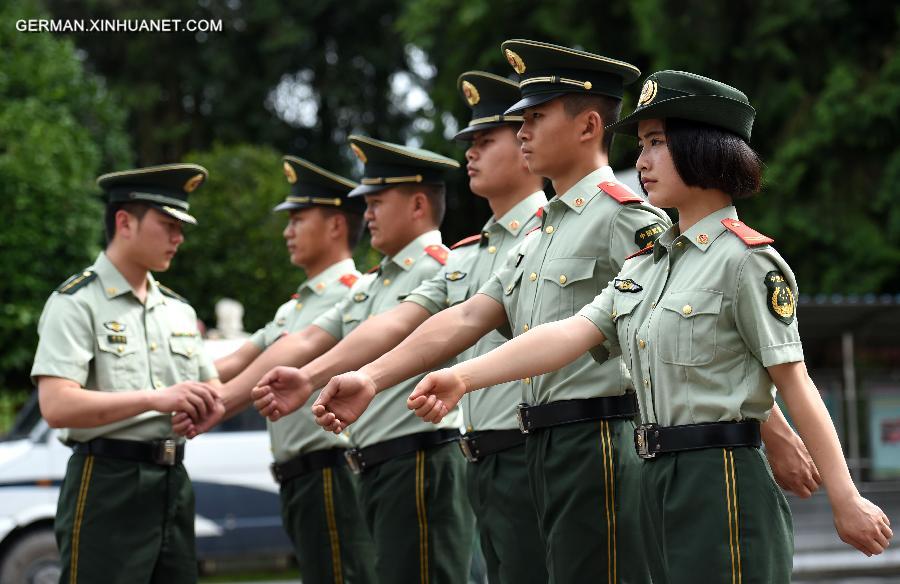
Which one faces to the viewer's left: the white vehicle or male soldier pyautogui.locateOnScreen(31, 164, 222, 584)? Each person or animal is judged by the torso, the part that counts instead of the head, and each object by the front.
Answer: the white vehicle

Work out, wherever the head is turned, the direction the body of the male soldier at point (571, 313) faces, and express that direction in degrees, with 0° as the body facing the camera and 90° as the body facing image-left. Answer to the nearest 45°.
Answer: approximately 45°

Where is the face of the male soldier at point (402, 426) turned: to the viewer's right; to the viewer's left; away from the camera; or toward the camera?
to the viewer's left

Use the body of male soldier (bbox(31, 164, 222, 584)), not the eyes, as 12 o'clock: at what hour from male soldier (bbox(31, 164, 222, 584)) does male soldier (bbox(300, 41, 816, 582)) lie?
male soldier (bbox(300, 41, 816, 582)) is roughly at 12 o'clock from male soldier (bbox(31, 164, 222, 584)).

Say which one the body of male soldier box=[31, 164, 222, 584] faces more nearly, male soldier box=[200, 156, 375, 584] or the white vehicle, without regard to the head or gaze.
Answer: the male soldier

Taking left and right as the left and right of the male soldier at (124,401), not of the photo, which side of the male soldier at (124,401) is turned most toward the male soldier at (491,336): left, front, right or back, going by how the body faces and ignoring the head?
front

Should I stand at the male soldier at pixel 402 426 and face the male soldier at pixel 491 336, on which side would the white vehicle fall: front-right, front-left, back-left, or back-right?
back-left

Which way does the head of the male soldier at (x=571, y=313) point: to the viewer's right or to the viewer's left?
to the viewer's left

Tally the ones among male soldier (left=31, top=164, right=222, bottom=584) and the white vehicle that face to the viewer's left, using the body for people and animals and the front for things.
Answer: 1

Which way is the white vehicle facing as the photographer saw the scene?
facing to the left of the viewer

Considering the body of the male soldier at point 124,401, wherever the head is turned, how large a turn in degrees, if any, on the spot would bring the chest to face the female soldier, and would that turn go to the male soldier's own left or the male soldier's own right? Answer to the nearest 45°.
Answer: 0° — they already face them

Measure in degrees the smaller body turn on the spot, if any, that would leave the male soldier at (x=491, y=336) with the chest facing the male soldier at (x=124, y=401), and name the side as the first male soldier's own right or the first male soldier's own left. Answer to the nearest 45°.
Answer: approximately 45° to the first male soldier's own right

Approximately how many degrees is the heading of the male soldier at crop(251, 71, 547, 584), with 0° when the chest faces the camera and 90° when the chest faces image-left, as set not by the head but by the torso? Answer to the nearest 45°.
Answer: approximately 45°

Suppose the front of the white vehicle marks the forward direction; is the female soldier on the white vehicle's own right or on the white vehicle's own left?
on the white vehicle's own left
